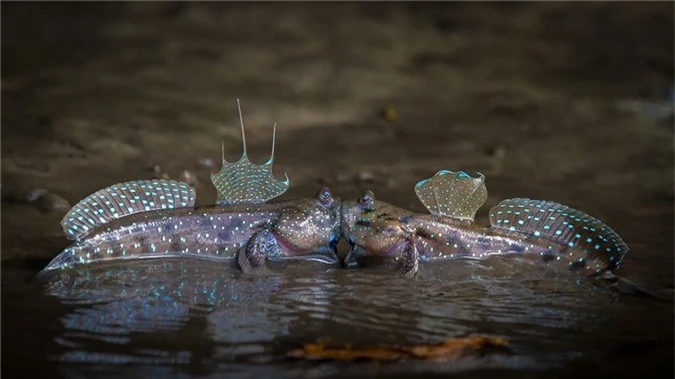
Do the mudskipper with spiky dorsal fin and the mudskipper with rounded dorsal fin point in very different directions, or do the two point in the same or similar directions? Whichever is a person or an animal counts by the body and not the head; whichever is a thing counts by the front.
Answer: very different directions

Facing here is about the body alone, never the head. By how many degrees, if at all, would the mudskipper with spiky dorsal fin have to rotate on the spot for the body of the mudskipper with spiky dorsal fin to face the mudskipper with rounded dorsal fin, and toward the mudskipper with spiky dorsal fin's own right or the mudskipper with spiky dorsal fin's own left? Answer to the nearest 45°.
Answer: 0° — it already faces it

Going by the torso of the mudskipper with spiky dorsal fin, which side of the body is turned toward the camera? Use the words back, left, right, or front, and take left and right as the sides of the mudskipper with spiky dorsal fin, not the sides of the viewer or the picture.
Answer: right

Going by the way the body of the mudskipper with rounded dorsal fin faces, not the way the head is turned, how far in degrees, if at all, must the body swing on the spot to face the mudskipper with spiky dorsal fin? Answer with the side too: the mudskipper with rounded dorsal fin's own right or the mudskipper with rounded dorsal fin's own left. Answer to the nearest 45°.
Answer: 0° — it already faces it

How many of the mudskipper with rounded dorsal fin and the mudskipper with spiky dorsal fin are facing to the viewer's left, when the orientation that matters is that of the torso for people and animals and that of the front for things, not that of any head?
1

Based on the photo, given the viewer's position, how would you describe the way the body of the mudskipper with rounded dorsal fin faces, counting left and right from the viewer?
facing to the left of the viewer
